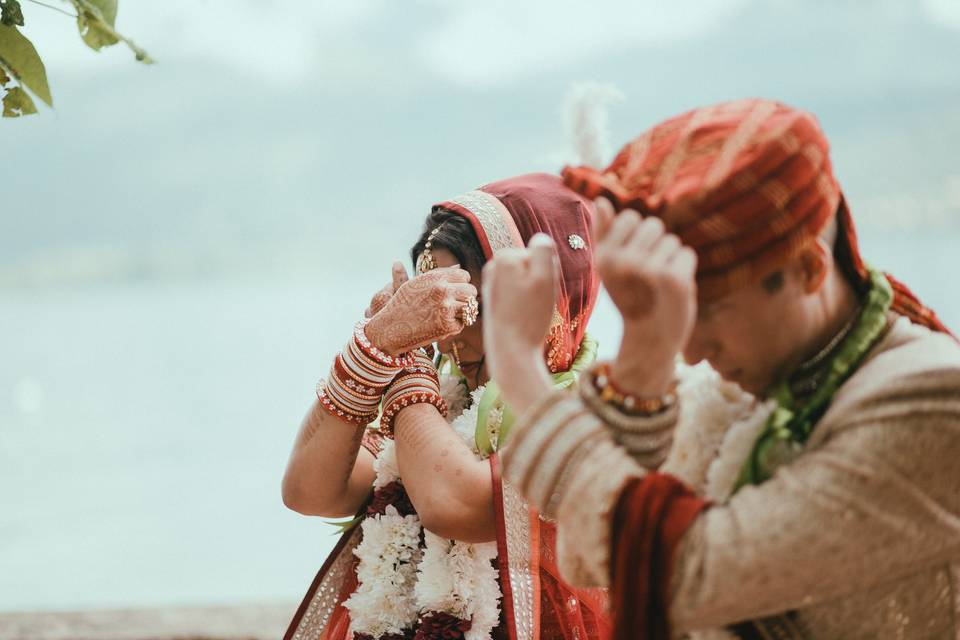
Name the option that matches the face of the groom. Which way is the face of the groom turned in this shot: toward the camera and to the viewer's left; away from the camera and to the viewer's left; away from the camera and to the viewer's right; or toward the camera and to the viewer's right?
toward the camera and to the viewer's left

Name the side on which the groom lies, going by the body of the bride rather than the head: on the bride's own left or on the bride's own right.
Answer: on the bride's own left

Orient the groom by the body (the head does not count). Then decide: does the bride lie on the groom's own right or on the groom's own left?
on the groom's own right

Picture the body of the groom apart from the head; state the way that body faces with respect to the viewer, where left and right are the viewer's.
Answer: facing to the left of the viewer

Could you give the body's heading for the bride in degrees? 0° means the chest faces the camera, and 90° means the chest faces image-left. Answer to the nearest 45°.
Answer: approximately 45°

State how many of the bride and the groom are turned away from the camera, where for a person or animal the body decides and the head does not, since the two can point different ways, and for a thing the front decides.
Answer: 0
